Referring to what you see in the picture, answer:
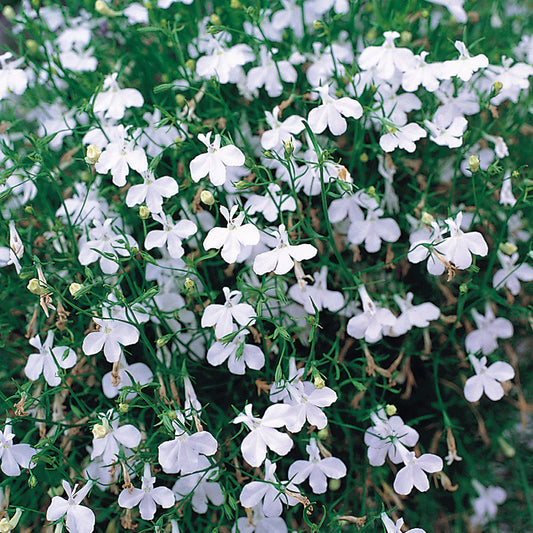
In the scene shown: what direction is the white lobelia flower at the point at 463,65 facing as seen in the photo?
toward the camera
